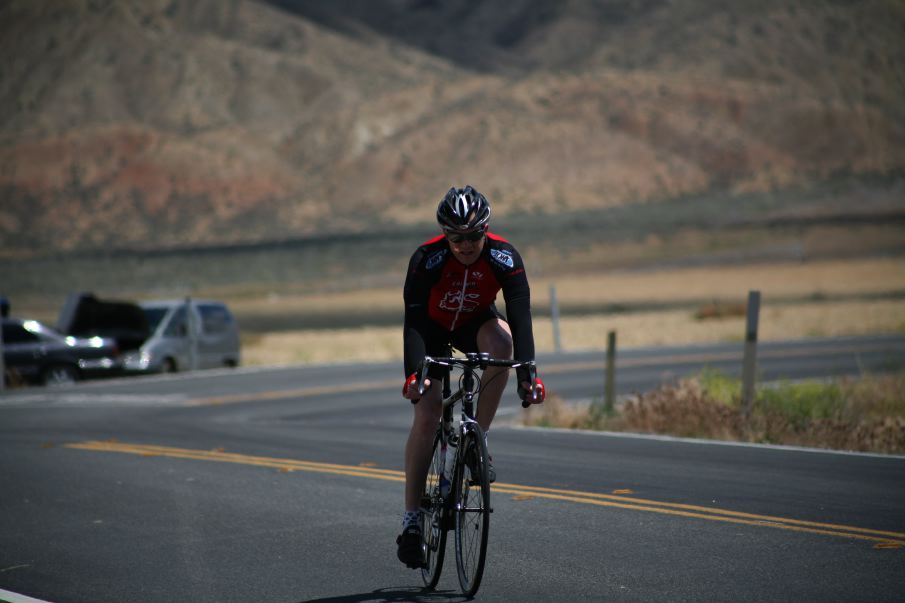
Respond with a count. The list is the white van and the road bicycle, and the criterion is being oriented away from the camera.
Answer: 0

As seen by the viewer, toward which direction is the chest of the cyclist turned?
toward the camera

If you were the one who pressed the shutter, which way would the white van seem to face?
facing the viewer and to the left of the viewer

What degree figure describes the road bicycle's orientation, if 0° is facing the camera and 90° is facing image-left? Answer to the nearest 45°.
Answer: approximately 0°

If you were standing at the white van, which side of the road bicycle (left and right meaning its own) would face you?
back

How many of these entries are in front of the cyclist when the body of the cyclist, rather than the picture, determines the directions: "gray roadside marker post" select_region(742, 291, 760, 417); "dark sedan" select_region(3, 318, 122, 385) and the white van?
0

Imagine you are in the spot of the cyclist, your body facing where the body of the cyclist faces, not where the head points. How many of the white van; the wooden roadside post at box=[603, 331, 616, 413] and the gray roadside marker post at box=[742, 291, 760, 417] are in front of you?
0

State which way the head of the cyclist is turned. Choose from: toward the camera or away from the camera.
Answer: toward the camera

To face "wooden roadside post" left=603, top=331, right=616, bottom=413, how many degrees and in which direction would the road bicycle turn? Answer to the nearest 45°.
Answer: approximately 180°

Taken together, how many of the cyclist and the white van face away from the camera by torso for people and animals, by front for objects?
0

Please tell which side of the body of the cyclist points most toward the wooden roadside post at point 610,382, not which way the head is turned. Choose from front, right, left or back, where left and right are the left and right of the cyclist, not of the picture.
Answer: back

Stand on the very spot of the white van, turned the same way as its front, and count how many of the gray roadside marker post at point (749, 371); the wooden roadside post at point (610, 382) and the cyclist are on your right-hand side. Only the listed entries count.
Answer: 0

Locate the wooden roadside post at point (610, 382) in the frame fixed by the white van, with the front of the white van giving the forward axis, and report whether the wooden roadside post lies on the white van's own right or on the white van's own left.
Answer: on the white van's own left

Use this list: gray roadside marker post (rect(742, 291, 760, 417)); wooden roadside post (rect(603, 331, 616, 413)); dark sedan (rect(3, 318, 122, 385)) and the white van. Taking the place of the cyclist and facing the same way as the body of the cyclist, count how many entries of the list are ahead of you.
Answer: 0
